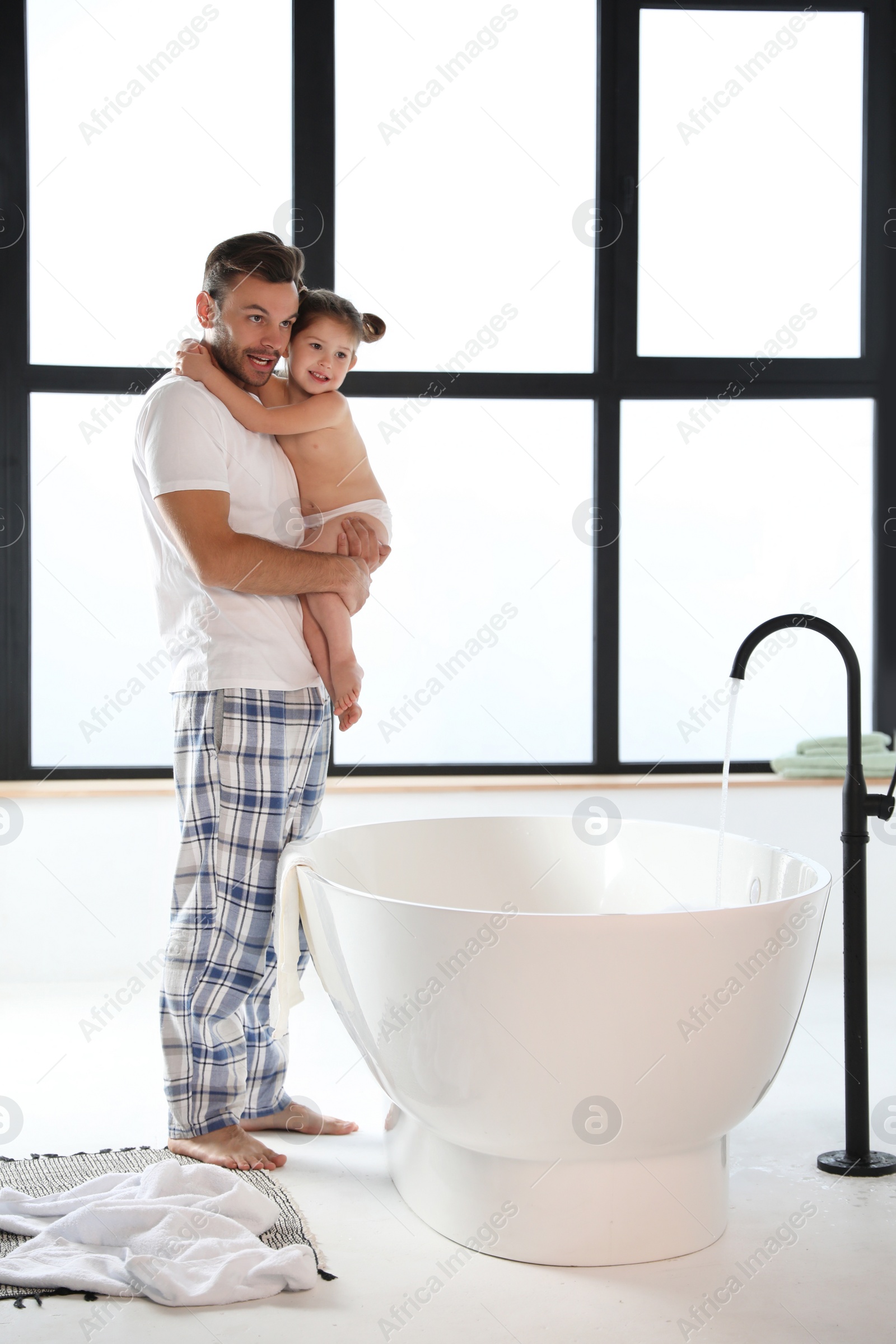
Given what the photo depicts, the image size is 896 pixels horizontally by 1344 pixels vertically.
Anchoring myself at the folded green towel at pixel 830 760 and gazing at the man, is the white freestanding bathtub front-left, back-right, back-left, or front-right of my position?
front-left

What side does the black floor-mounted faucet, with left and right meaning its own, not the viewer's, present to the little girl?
front

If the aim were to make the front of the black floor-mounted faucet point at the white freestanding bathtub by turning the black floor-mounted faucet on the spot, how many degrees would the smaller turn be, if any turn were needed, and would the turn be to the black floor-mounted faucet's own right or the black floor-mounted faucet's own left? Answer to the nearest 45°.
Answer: approximately 45° to the black floor-mounted faucet's own left

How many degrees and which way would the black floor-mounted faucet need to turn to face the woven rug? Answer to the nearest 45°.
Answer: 0° — it already faces it

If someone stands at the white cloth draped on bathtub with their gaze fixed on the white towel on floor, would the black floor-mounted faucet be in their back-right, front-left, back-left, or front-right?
back-left

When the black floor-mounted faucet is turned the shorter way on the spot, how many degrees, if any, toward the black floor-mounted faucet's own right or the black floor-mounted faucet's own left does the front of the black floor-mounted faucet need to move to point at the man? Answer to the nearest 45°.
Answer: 0° — it already faces them

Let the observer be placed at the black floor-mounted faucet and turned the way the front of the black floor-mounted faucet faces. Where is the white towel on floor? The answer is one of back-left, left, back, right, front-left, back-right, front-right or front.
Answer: front-left

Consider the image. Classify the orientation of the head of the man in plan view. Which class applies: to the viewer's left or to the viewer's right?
to the viewer's right

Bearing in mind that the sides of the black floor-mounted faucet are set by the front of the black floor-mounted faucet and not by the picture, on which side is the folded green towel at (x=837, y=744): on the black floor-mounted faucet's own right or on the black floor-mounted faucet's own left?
on the black floor-mounted faucet's own right

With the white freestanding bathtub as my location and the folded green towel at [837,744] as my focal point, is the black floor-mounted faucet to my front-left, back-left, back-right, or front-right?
front-right

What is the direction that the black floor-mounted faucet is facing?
to the viewer's left

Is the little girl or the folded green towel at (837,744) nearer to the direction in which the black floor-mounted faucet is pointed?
the little girl
